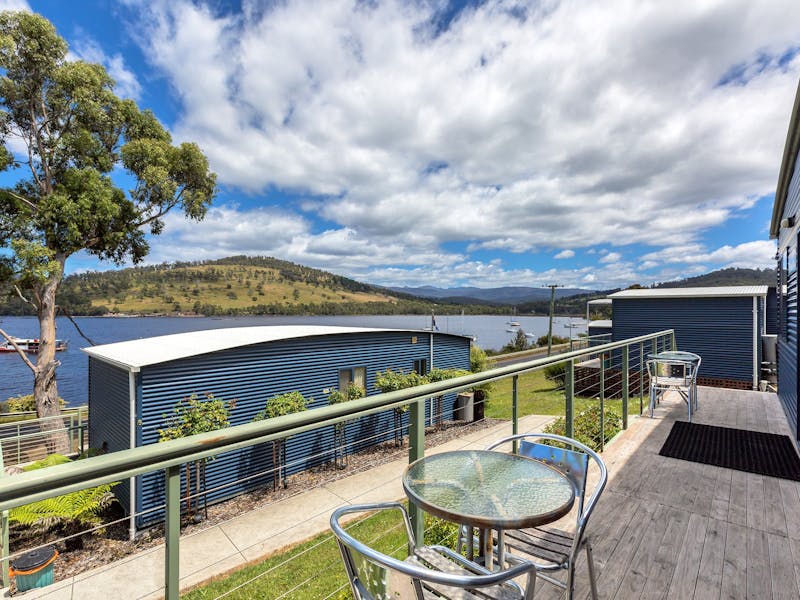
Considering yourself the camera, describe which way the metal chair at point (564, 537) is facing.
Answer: facing the viewer and to the left of the viewer

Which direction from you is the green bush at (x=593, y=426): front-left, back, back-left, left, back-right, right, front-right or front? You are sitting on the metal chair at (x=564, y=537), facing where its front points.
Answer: back-right

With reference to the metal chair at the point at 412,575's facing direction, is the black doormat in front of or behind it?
in front

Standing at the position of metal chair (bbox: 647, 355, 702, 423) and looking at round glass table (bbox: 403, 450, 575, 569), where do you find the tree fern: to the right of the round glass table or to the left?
right

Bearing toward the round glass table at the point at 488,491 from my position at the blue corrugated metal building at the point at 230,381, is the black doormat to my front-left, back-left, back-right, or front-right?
front-left

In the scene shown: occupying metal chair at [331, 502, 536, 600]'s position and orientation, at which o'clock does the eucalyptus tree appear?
The eucalyptus tree is roughly at 9 o'clock from the metal chair.

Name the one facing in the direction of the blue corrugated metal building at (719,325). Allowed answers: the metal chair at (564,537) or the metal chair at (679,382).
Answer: the metal chair at (679,382)

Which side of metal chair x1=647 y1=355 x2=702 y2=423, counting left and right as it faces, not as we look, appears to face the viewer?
back

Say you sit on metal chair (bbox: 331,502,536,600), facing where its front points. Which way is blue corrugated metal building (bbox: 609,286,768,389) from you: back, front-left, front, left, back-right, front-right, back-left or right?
front

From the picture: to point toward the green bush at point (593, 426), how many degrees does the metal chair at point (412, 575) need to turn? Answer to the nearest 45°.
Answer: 0° — it already faces it

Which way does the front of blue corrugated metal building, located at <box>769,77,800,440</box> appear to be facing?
to the viewer's left

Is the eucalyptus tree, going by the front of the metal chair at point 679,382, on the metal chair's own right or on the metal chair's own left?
on the metal chair's own left

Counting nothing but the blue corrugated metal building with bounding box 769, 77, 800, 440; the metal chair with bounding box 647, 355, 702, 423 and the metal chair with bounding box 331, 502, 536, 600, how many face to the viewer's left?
1

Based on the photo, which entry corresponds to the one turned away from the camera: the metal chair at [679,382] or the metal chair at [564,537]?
the metal chair at [679,382]

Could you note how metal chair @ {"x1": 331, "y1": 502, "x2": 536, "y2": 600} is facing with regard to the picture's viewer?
facing away from the viewer and to the right of the viewer

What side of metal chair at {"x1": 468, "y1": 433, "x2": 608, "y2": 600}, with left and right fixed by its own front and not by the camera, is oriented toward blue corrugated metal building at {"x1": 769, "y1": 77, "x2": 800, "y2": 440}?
back

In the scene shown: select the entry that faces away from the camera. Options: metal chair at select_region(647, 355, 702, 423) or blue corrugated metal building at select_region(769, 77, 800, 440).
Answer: the metal chair
